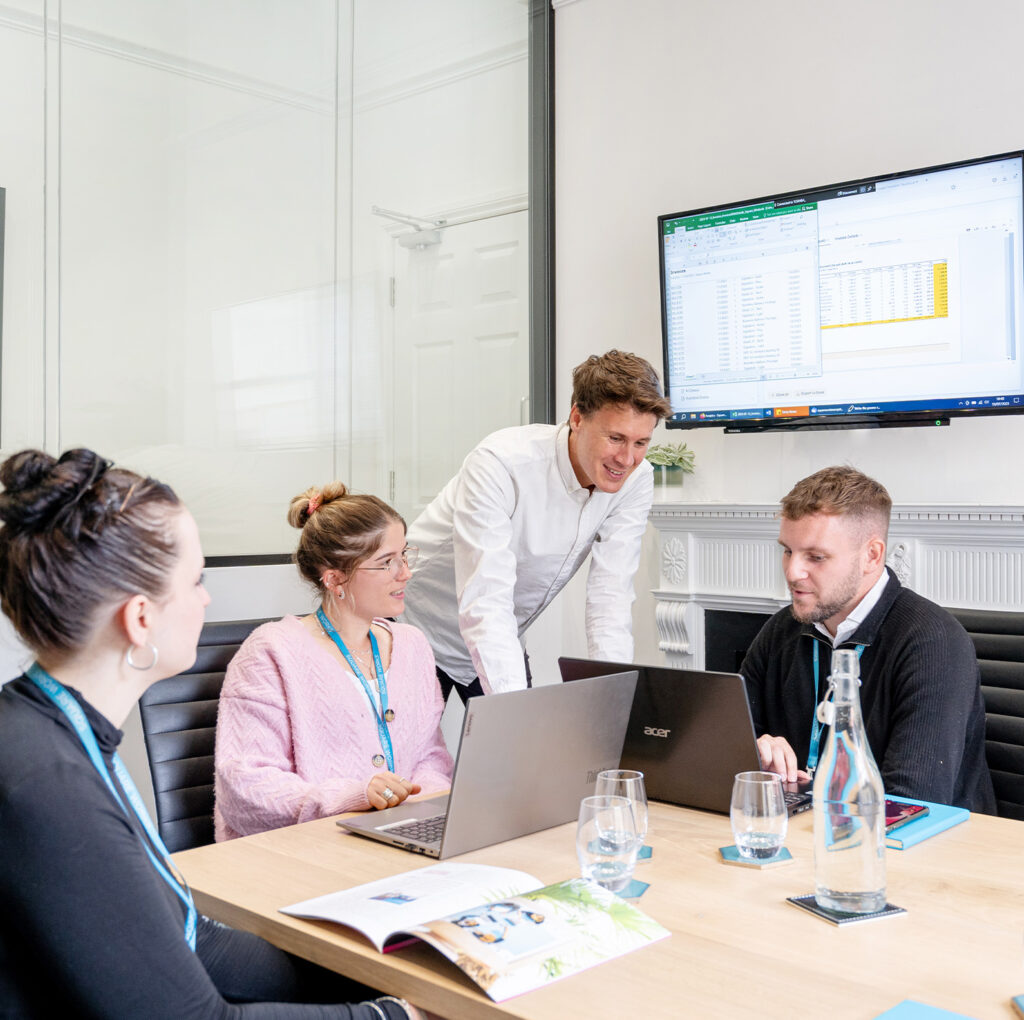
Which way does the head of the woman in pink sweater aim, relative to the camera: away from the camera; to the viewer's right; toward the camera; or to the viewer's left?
to the viewer's right

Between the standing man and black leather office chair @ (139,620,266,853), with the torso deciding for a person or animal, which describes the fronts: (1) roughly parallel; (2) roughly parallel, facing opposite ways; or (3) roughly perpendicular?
roughly parallel

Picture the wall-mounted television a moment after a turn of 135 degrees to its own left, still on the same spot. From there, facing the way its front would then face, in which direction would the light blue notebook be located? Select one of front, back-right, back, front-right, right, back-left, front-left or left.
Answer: right

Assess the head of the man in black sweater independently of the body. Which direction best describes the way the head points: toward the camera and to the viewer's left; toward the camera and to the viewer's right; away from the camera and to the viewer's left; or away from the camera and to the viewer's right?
toward the camera and to the viewer's left

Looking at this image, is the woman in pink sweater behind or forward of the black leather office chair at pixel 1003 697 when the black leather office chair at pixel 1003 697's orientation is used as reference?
forward

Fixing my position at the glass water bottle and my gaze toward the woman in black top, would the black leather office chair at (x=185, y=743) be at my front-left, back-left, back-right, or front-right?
front-right

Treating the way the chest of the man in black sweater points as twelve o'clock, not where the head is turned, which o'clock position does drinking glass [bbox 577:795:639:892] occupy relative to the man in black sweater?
The drinking glass is roughly at 11 o'clock from the man in black sweater.

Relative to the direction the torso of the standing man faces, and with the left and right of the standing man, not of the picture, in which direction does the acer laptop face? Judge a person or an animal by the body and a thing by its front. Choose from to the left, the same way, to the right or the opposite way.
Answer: to the left

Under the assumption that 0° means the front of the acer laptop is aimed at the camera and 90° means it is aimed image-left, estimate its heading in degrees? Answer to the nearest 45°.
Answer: approximately 225°

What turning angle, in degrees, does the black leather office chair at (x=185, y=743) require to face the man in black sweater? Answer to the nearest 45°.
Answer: approximately 45° to its left

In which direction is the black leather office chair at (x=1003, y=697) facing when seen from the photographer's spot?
facing the viewer and to the left of the viewer

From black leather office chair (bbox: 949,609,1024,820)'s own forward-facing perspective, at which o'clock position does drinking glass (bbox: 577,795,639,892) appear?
The drinking glass is roughly at 11 o'clock from the black leather office chair.

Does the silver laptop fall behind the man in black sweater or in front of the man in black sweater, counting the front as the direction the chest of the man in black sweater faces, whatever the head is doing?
in front
